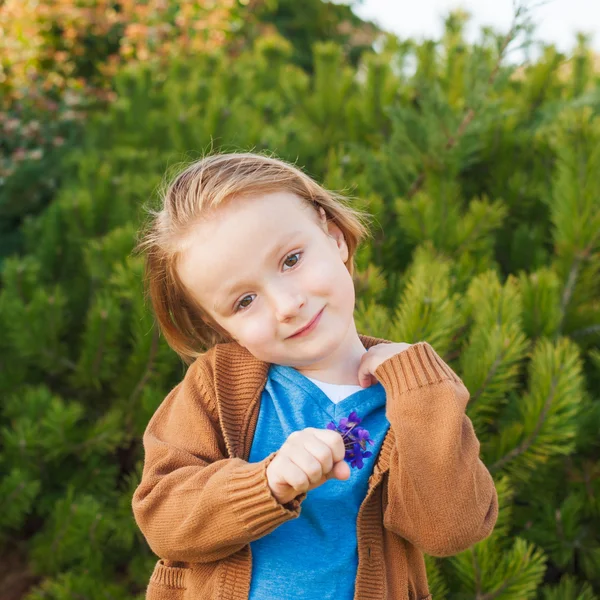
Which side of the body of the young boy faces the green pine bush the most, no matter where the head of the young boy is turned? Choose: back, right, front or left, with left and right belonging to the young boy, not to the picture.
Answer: back

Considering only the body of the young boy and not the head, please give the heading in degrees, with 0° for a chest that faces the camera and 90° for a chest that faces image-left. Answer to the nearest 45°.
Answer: approximately 0°
